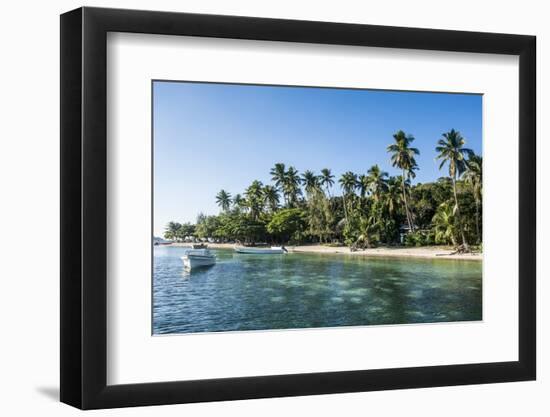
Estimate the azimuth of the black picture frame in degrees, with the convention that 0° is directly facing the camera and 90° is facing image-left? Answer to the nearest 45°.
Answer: approximately 315°
